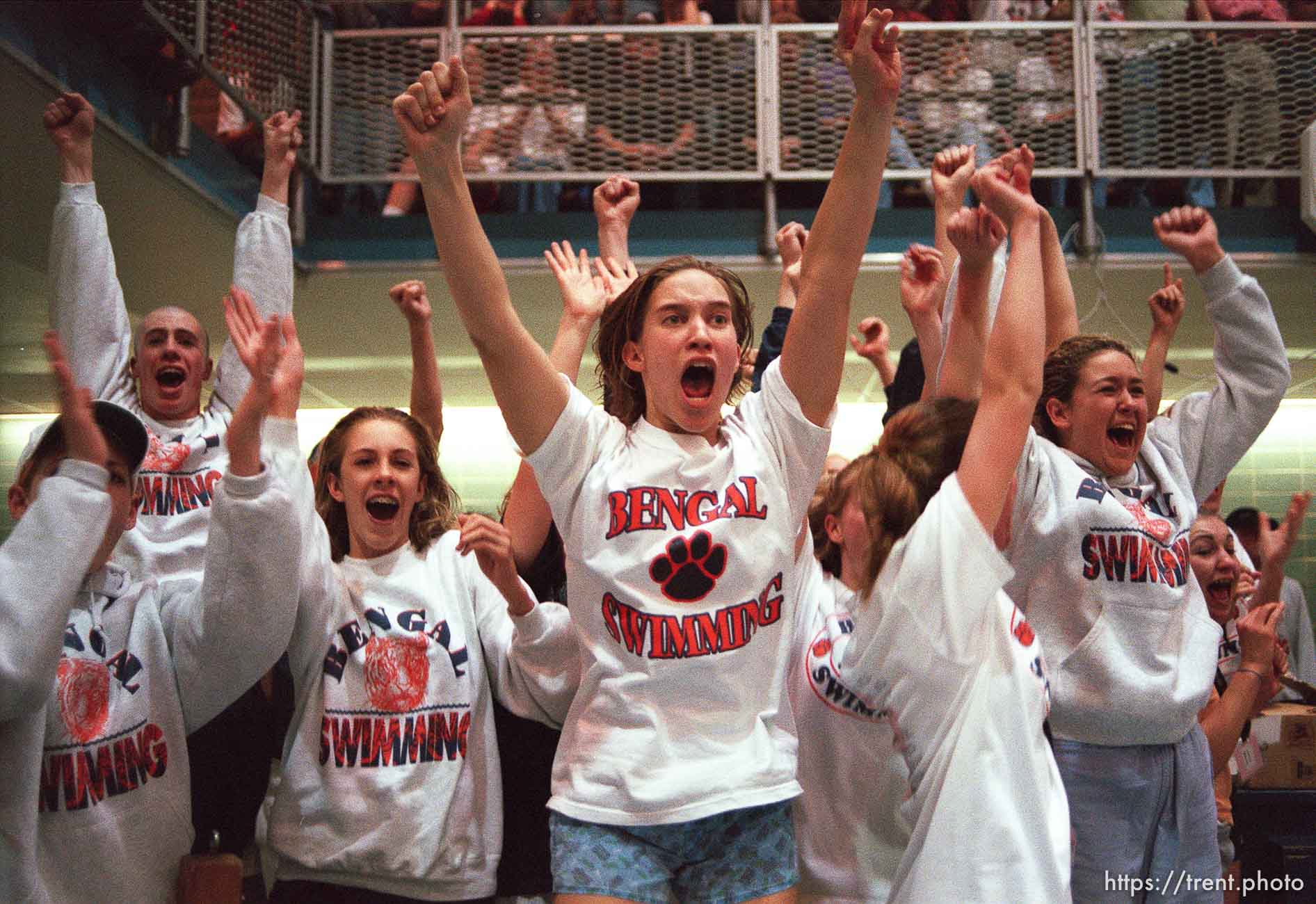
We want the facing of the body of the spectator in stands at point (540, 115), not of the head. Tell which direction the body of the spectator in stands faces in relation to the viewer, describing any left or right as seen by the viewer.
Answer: facing the viewer

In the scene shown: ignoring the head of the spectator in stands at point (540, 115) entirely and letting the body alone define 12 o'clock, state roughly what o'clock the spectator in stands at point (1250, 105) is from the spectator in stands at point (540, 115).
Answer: the spectator in stands at point (1250, 105) is roughly at 9 o'clock from the spectator in stands at point (540, 115).

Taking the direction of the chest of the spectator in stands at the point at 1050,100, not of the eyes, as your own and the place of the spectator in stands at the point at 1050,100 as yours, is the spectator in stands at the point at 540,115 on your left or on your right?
on your right

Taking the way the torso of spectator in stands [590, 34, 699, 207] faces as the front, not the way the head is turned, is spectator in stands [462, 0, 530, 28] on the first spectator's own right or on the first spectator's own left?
on the first spectator's own right

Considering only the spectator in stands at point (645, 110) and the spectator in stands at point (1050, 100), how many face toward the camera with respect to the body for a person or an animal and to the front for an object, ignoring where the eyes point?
2

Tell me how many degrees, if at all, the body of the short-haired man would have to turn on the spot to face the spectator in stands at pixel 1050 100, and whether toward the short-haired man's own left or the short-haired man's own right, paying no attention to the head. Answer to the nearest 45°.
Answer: approximately 135° to the short-haired man's own left

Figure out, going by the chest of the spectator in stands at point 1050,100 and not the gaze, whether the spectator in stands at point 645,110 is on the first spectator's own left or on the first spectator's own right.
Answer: on the first spectator's own right

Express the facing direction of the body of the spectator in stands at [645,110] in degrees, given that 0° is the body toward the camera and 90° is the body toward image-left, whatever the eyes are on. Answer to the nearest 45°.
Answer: approximately 0°

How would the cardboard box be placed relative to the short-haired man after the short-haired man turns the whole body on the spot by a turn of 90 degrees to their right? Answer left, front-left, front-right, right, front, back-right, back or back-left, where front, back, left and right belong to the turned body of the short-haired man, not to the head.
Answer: back

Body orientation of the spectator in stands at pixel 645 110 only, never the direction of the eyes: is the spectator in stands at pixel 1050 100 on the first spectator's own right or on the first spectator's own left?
on the first spectator's own left

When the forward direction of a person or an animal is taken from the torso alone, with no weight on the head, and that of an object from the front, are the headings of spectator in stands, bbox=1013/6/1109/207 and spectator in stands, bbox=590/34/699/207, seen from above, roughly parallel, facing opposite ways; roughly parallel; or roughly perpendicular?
roughly parallel

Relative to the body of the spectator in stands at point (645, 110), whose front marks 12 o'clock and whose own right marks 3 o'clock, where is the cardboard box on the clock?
The cardboard box is roughly at 11 o'clock from the spectator in stands.

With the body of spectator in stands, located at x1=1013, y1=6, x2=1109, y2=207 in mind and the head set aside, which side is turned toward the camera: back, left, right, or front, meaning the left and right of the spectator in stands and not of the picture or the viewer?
front
